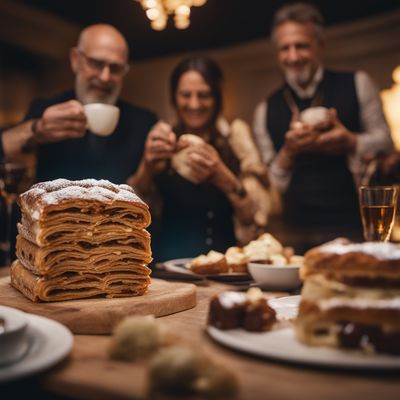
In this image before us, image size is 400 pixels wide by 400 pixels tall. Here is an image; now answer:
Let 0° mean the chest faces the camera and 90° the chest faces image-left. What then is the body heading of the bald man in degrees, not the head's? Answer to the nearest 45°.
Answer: approximately 0°

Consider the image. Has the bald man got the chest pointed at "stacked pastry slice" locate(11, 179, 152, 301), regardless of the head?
yes

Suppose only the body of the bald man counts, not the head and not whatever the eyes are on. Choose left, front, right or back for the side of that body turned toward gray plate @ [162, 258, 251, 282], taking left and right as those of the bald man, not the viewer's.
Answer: front

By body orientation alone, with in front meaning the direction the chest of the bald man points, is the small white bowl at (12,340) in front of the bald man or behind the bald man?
in front

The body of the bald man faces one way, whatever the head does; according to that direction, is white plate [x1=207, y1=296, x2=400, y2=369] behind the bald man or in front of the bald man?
in front

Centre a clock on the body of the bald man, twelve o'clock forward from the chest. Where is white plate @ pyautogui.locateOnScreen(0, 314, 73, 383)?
The white plate is roughly at 12 o'clock from the bald man.
